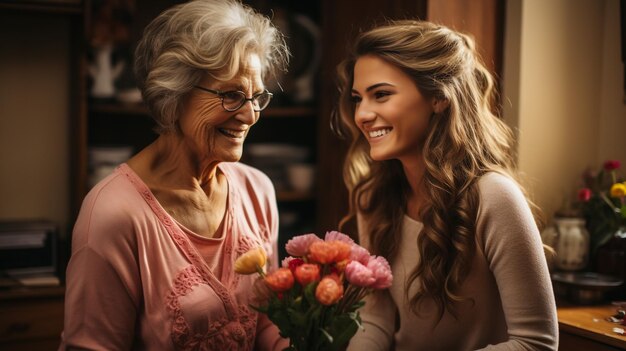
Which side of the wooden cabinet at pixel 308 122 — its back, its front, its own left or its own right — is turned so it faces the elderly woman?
front

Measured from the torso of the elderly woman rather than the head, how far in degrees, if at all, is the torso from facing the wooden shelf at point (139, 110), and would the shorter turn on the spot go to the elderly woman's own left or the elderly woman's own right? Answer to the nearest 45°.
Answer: approximately 135° to the elderly woman's own left

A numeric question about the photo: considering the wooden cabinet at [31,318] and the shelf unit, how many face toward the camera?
2

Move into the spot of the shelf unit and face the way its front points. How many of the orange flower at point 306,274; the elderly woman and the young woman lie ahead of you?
3

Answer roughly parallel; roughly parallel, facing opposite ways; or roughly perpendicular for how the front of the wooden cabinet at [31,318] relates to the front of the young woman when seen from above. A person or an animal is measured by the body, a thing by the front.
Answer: roughly perpendicular

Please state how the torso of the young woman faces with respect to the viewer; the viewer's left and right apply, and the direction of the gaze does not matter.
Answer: facing the viewer and to the left of the viewer

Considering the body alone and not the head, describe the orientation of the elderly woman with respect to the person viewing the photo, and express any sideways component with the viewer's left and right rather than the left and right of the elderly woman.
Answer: facing the viewer and to the right of the viewer

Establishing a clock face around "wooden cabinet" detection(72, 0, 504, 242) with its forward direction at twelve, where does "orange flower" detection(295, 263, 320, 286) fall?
The orange flower is roughly at 12 o'clock from the wooden cabinet.
